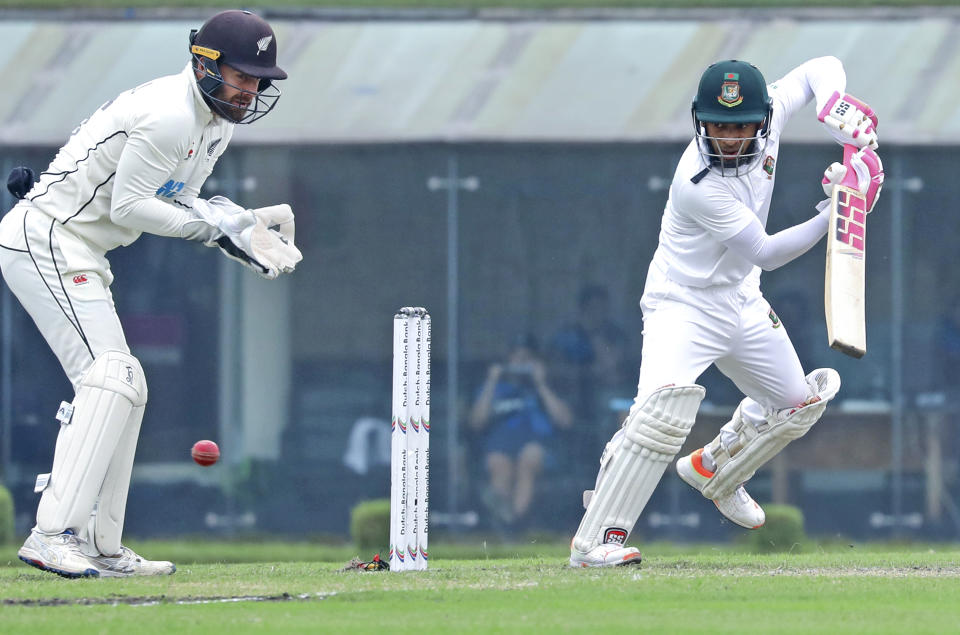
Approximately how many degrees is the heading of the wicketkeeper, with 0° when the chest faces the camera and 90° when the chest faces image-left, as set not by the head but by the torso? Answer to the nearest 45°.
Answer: approximately 270°

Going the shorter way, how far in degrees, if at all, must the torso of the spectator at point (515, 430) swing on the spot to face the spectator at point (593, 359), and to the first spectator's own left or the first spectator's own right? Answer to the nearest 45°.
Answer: approximately 90° to the first spectator's own left

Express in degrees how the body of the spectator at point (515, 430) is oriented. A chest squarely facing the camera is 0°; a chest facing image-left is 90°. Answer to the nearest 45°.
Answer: approximately 0°

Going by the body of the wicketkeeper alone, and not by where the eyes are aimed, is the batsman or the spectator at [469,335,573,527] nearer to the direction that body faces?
the batsman

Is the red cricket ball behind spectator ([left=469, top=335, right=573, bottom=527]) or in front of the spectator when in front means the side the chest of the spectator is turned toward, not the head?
in front

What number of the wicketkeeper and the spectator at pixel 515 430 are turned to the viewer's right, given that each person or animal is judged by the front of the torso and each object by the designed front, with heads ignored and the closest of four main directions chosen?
1

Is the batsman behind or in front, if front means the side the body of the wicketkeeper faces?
in front

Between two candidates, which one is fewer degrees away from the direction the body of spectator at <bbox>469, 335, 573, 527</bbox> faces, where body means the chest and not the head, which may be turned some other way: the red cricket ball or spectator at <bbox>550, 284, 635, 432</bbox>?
the red cricket ball

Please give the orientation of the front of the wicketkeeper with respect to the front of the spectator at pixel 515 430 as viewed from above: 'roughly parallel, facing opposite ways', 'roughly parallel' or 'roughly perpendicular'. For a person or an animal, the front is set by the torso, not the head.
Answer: roughly perpendicular
